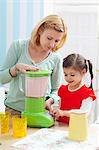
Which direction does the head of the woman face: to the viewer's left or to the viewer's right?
to the viewer's right

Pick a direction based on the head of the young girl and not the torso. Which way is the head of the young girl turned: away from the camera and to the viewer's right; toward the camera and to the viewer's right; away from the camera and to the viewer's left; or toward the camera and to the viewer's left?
toward the camera and to the viewer's left

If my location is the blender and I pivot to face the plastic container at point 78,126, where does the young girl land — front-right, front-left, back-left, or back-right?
front-left

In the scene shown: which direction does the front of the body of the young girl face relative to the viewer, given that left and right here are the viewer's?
facing the viewer and to the left of the viewer

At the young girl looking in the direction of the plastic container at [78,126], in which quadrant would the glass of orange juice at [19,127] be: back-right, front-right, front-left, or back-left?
front-right
